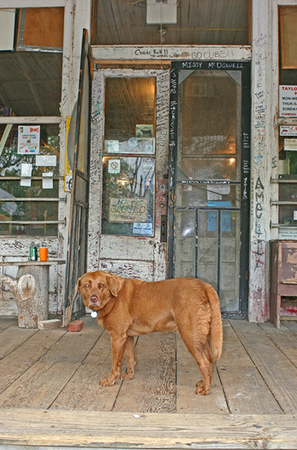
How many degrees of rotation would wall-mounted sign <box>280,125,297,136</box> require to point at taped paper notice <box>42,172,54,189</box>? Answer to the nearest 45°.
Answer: approximately 90° to its right

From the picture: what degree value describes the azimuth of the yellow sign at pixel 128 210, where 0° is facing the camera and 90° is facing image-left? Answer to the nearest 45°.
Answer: approximately 0°

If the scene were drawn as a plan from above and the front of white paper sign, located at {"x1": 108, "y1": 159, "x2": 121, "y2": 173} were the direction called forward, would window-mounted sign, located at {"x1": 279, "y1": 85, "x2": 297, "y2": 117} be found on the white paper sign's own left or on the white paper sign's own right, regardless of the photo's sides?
on the white paper sign's own left
